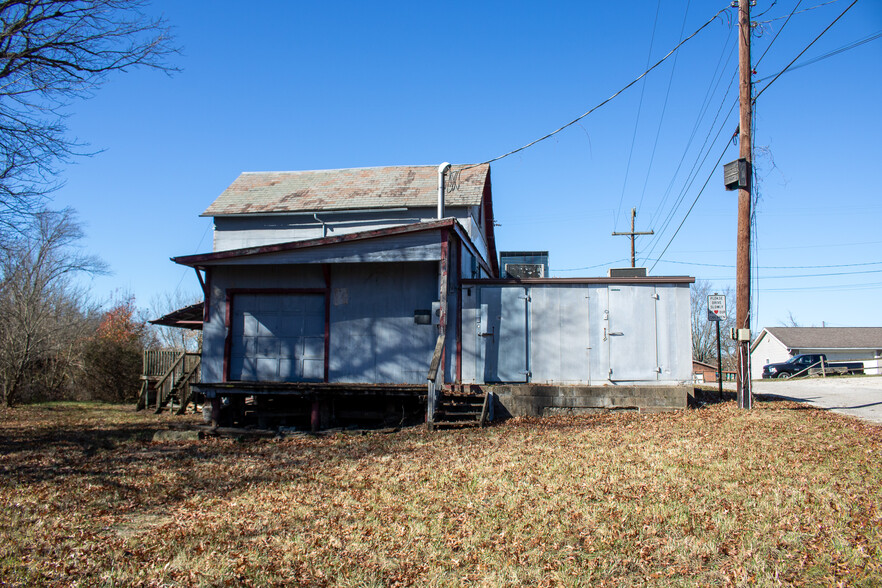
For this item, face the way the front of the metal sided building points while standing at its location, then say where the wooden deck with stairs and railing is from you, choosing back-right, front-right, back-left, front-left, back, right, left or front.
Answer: back-right

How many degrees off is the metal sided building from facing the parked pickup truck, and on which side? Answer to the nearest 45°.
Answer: approximately 135° to its left

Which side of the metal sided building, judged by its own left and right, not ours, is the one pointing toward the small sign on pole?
left

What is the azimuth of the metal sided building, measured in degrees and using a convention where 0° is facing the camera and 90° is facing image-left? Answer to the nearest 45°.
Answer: approximately 0°

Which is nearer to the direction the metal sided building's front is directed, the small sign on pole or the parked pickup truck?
the small sign on pole

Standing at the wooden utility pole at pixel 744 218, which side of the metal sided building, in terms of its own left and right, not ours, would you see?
left

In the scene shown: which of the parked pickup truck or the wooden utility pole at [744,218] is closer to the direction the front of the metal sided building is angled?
the wooden utility pole
